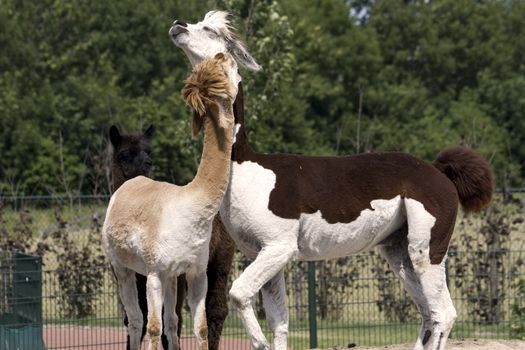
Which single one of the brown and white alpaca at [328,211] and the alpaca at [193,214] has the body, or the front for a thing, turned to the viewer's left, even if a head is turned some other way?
the brown and white alpaca

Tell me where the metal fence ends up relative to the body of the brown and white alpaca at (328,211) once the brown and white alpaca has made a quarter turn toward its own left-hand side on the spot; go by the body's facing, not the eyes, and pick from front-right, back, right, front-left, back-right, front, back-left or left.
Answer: back

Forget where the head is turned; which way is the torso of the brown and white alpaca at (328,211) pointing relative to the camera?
to the viewer's left

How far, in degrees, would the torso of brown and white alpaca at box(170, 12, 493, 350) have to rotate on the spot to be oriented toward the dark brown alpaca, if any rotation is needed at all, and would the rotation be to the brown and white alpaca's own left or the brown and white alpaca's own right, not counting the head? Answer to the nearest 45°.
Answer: approximately 45° to the brown and white alpaca's own right

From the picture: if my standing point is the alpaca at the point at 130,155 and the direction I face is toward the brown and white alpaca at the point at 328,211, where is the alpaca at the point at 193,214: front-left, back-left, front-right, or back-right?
front-right

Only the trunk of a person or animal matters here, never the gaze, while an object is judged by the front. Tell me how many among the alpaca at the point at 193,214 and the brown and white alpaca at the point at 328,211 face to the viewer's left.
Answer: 1

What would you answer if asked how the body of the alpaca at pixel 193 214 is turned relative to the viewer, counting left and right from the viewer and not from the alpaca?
facing the viewer and to the right of the viewer

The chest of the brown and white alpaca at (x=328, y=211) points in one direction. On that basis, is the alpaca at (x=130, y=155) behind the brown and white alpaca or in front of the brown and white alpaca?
in front
